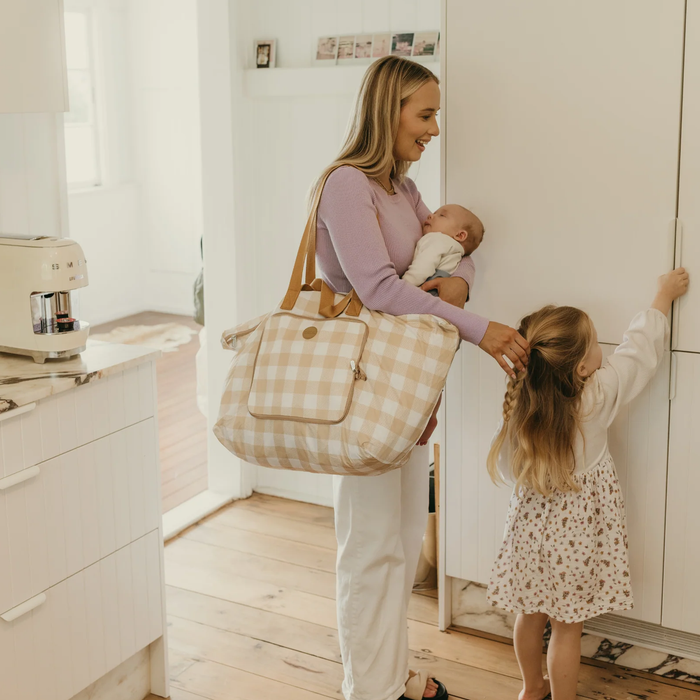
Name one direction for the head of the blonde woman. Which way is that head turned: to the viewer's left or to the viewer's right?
to the viewer's right

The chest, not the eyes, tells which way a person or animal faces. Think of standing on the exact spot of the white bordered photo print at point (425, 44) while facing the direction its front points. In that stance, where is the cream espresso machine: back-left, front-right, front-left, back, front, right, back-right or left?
front-right

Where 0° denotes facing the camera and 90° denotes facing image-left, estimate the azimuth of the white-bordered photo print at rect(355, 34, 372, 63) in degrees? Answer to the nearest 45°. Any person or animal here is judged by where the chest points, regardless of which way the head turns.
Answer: approximately 0°

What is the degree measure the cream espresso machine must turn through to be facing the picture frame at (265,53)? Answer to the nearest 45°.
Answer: approximately 90° to its left

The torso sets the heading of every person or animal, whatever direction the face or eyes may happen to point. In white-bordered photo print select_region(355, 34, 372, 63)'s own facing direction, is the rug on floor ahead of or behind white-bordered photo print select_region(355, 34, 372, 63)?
behind

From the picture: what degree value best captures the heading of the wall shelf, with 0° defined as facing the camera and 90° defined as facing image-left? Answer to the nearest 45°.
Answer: approximately 0°

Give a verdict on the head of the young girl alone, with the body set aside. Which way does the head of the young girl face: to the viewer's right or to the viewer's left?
to the viewer's right

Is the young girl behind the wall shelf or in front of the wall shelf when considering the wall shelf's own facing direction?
in front
